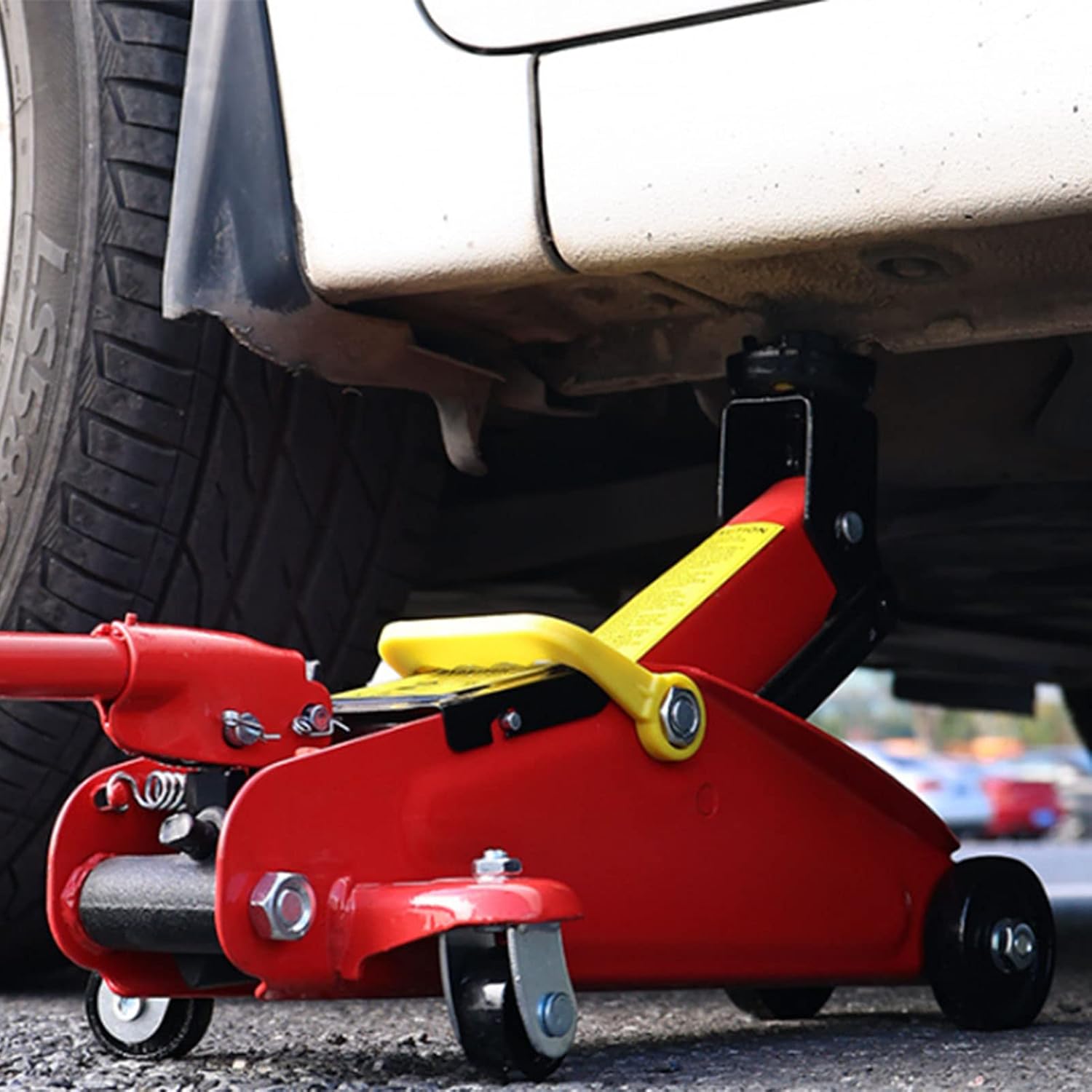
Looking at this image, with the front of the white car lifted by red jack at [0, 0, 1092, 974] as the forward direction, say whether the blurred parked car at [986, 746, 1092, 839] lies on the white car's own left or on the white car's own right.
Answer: on the white car's own right

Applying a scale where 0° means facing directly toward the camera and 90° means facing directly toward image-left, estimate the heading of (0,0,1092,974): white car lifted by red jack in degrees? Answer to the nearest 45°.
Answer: approximately 135°

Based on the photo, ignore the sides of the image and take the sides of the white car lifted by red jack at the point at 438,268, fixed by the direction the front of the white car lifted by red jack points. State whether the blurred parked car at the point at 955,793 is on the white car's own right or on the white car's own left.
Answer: on the white car's own right
